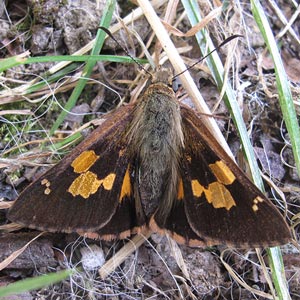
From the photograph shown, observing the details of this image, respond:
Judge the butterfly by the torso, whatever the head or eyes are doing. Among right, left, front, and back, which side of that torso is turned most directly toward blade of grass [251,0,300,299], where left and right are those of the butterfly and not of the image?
right

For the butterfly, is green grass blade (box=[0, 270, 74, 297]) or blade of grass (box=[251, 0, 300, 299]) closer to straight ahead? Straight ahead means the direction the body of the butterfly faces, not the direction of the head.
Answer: the blade of grass

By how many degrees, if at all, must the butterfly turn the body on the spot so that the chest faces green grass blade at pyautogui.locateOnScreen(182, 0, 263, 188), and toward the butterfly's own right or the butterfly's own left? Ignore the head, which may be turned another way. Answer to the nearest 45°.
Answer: approximately 45° to the butterfly's own right

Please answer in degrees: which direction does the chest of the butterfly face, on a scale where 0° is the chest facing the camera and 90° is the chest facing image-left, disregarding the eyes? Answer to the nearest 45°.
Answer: approximately 180°

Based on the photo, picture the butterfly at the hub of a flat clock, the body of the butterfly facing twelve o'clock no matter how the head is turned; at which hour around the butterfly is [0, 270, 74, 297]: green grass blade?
The green grass blade is roughly at 7 o'clock from the butterfly.
